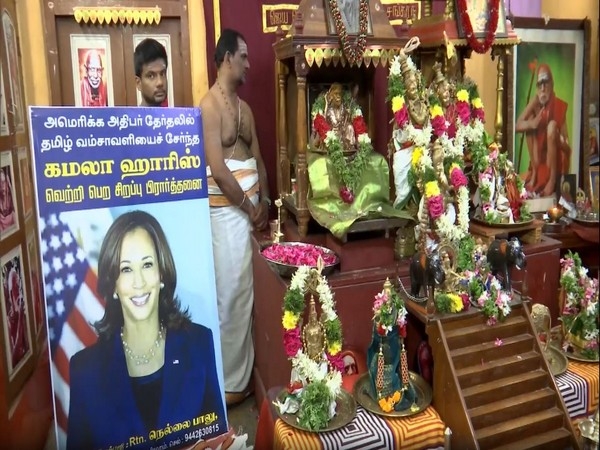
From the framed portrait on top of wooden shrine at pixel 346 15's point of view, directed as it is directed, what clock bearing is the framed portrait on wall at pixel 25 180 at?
the framed portrait on wall at pixel 25 180 is roughly at 3 o'clock from the framed portrait on top of wooden shrine at pixel 346 15.

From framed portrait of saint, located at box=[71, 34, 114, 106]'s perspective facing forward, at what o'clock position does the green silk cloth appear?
The green silk cloth is roughly at 10 o'clock from the framed portrait of saint.

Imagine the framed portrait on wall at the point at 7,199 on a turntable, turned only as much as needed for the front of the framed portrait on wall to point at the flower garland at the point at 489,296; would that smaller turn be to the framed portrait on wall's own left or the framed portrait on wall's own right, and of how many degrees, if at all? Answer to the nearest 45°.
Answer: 0° — it already faces it

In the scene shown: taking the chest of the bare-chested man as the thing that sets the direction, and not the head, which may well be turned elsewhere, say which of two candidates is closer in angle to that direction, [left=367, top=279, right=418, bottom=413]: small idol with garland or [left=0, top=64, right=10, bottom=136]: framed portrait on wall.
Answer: the small idol with garland

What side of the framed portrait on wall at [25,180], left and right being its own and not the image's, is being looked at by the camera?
right

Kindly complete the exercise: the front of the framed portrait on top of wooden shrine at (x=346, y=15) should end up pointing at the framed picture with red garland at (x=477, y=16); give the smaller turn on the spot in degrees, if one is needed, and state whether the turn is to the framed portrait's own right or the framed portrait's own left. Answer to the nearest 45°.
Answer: approximately 135° to the framed portrait's own left

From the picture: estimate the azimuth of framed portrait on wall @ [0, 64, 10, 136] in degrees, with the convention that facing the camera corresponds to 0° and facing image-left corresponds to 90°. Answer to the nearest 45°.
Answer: approximately 315°
